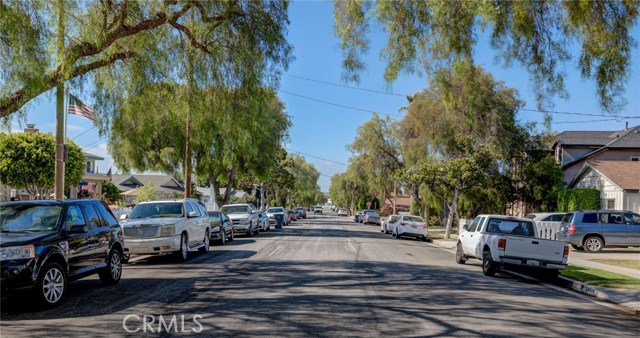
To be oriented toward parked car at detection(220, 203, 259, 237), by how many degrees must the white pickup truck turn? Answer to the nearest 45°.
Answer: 0° — it already faces it

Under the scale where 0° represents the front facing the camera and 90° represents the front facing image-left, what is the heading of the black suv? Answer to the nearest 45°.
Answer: approximately 45°

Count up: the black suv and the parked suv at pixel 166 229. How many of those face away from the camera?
0

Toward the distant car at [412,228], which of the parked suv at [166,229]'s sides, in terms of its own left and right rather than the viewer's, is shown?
back

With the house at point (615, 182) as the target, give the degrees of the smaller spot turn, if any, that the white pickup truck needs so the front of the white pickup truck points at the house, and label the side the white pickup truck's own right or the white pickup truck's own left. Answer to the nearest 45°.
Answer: approximately 45° to the white pickup truck's own right

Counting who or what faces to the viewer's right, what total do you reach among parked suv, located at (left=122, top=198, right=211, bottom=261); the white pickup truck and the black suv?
0

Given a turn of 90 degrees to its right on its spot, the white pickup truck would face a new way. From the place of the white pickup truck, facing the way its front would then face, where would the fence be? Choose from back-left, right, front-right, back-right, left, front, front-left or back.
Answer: front-left

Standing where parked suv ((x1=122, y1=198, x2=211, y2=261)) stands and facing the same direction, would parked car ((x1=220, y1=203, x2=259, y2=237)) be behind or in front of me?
behind

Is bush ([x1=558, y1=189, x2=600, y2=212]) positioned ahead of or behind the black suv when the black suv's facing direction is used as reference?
behind

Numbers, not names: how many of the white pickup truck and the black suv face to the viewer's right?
0

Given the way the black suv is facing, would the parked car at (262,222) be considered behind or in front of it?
behind

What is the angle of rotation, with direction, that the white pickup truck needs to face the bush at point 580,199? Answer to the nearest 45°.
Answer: approximately 45° to its right

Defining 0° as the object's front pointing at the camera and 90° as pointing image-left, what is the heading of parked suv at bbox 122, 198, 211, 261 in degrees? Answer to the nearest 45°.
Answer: approximately 45°
